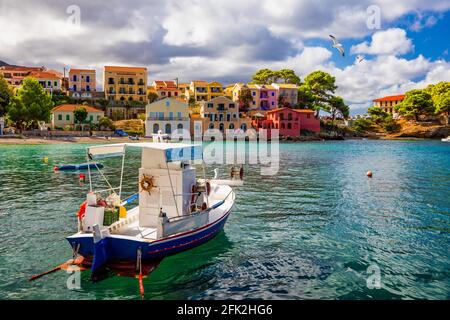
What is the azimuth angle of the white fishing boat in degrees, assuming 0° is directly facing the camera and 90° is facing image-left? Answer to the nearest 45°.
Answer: approximately 225°
